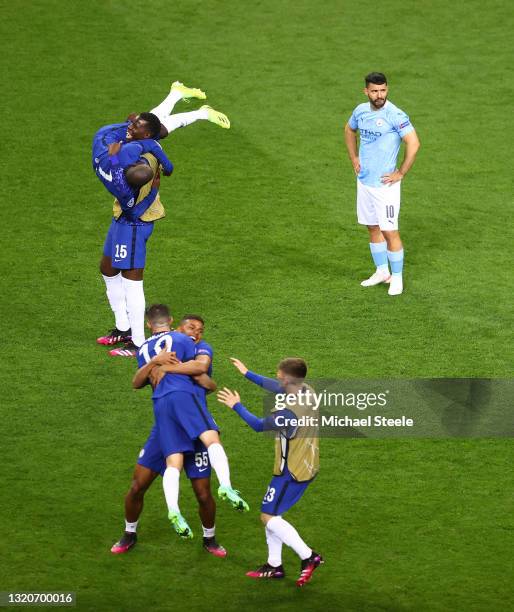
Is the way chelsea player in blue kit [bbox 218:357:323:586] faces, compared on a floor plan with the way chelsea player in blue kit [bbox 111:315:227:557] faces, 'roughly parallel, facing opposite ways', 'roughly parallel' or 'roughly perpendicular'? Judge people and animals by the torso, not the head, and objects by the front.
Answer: roughly perpendicular

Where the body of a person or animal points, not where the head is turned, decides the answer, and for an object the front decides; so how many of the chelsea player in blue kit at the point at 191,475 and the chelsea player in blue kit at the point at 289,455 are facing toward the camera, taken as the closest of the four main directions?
1

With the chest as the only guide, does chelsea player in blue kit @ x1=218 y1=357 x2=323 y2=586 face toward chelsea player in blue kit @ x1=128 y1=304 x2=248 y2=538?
yes

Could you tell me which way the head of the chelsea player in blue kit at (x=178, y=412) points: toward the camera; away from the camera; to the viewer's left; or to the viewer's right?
away from the camera

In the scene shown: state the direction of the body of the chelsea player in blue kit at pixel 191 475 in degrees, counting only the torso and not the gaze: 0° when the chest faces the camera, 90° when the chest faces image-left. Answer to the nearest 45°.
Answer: approximately 0°

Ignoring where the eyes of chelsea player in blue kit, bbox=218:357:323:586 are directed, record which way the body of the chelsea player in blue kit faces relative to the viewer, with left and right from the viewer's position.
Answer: facing to the left of the viewer

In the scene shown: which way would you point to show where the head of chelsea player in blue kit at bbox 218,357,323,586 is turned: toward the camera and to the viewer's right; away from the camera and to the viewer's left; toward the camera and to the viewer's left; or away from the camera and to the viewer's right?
away from the camera and to the viewer's left

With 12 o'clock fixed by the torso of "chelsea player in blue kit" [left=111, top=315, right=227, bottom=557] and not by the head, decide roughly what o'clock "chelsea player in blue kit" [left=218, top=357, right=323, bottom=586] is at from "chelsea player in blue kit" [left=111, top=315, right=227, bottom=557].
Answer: "chelsea player in blue kit" [left=218, top=357, right=323, bottom=586] is roughly at 10 o'clock from "chelsea player in blue kit" [left=111, top=315, right=227, bottom=557].
